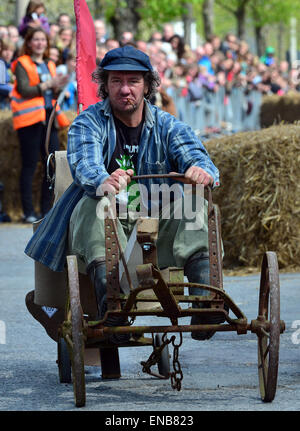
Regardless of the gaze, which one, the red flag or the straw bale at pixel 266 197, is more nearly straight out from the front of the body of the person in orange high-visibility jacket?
the straw bale

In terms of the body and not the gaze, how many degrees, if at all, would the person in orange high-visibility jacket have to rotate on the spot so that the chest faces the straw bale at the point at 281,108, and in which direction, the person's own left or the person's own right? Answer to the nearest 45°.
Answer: approximately 90° to the person's own left

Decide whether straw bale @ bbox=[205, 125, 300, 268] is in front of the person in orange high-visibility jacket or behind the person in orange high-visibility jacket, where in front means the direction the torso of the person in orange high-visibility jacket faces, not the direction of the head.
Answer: in front

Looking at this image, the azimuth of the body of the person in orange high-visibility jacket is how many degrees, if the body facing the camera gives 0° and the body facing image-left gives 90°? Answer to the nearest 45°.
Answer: approximately 315°

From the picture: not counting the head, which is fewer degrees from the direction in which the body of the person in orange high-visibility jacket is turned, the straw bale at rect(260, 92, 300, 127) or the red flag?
the red flag

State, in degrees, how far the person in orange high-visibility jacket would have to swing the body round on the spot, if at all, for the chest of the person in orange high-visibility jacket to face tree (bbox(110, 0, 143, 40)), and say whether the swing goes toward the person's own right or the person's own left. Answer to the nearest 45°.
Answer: approximately 135° to the person's own left

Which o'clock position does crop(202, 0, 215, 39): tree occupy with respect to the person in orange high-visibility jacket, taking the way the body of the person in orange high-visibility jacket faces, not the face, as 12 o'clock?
The tree is roughly at 8 o'clock from the person in orange high-visibility jacket.

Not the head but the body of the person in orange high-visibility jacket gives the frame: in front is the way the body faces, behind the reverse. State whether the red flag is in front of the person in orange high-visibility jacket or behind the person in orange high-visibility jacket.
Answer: in front
